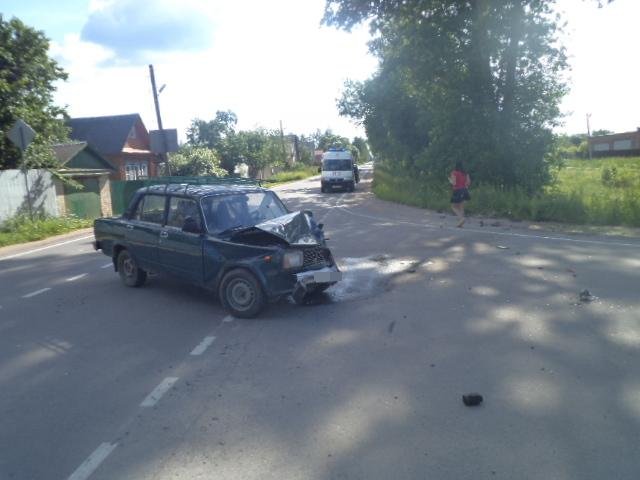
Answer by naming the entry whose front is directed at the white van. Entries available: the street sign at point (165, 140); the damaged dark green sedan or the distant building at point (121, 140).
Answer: the distant building

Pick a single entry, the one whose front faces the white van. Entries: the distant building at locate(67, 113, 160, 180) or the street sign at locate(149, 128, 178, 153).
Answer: the distant building

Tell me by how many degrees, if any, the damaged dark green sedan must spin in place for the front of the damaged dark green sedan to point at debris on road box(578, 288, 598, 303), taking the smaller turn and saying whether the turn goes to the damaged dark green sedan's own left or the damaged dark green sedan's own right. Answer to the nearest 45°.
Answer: approximately 45° to the damaged dark green sedan's own left

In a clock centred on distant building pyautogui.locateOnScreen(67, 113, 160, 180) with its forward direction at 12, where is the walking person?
The walking person is roughly at 1 o'clock from the distant building.

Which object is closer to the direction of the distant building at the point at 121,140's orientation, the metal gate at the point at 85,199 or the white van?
the white van

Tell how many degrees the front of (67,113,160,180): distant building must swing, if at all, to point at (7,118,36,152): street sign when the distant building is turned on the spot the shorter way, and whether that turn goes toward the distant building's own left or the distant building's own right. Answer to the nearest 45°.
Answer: approximately 45° to the distant building's own right

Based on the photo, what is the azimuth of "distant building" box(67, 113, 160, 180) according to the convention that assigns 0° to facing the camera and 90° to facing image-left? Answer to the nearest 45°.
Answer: approximately 315°

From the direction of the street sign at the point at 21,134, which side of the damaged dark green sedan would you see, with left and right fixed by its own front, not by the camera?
back
